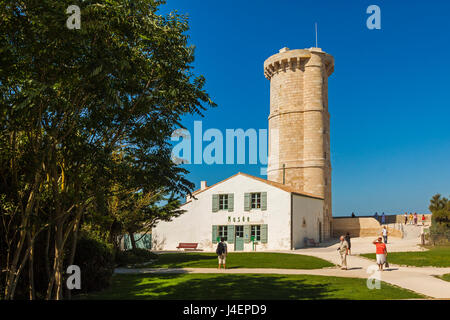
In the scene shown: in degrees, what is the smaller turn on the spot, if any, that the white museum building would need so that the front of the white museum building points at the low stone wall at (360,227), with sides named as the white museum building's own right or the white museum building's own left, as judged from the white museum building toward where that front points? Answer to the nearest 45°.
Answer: approximately 135° to the white museum building's own left

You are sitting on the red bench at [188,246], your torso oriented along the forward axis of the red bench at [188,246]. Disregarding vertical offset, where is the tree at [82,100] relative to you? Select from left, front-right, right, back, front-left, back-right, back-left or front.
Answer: front

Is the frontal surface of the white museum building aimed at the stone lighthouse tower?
no

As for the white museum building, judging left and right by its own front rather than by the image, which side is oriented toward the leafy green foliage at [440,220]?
left

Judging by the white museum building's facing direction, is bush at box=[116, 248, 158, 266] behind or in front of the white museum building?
in front

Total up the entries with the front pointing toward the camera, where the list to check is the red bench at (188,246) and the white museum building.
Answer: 2

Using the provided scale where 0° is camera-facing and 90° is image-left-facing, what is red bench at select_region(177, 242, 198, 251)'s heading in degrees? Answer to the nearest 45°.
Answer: approximately 0°

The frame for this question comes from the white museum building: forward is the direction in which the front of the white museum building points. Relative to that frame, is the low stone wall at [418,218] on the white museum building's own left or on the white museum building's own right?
on the white museum building's own left

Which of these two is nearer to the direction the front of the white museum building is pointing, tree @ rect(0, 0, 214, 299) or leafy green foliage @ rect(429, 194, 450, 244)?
the tree

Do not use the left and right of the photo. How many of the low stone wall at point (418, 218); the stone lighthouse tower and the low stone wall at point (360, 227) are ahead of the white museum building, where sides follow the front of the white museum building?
0

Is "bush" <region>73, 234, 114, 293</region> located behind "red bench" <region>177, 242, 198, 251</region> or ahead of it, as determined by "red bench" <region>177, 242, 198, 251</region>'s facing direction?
ahead

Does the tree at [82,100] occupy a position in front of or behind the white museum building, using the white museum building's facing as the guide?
in front

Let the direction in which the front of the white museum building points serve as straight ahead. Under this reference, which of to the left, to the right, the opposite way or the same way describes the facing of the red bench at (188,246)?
the same way

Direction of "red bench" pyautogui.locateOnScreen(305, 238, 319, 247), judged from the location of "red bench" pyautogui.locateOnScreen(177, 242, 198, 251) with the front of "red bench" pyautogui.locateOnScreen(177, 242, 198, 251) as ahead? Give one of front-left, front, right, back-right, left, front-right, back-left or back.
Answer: left

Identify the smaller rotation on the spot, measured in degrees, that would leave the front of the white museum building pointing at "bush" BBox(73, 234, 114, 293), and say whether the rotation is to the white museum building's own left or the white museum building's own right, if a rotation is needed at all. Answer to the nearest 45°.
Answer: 0° — it already faces it

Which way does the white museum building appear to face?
toward the camera
